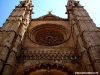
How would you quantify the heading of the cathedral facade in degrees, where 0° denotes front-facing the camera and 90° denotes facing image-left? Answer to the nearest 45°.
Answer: approximately 0°
